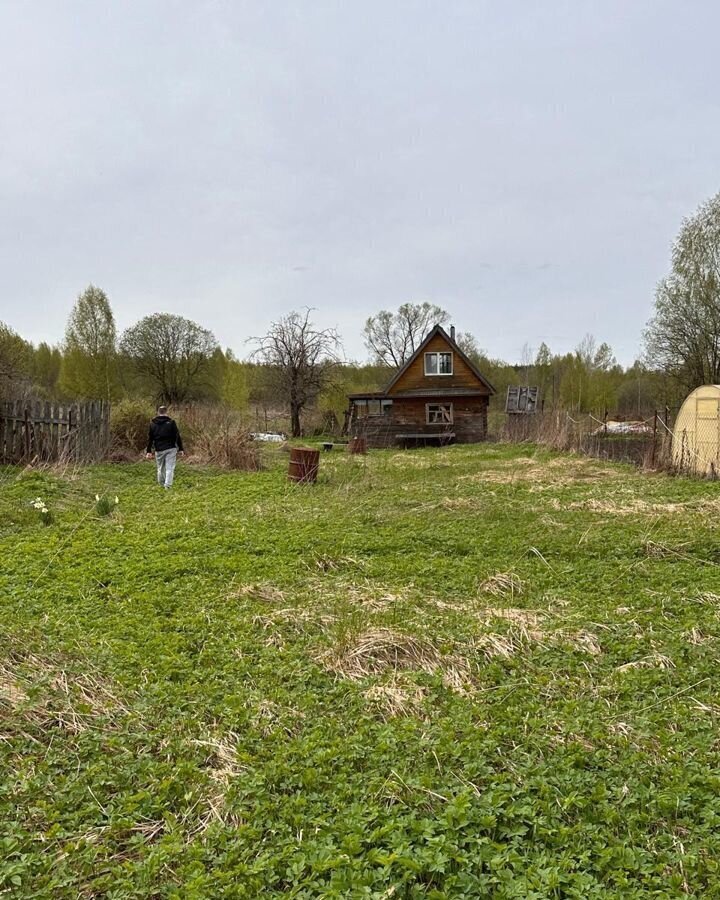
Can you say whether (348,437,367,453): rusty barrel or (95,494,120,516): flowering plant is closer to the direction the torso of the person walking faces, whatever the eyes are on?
the rusty barrel

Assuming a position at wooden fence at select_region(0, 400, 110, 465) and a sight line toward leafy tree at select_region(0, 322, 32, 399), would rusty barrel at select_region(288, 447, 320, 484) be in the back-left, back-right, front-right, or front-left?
back-right

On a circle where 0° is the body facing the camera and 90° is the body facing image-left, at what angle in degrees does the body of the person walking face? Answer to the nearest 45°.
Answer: approximately 180°

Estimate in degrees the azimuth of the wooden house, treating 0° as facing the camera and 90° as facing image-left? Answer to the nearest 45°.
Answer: approximately 0°

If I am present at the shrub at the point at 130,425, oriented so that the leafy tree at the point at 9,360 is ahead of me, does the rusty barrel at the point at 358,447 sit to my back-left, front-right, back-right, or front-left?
back-right

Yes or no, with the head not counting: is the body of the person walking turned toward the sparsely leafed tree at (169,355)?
yes

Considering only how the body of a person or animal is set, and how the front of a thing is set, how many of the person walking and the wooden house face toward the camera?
1

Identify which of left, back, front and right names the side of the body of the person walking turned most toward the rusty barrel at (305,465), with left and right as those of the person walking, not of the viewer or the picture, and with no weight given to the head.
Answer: right

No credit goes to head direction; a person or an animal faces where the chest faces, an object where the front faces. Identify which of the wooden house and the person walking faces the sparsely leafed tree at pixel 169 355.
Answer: the person walking

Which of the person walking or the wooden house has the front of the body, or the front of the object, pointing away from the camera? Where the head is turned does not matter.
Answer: the person walking
